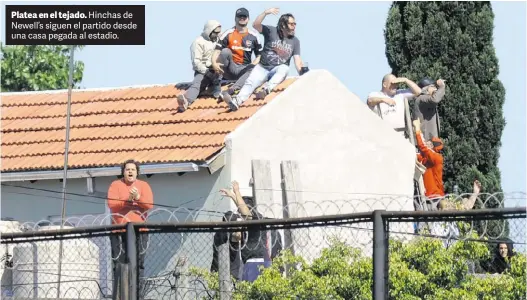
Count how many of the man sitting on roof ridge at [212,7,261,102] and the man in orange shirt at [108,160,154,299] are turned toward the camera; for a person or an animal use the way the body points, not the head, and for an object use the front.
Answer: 2

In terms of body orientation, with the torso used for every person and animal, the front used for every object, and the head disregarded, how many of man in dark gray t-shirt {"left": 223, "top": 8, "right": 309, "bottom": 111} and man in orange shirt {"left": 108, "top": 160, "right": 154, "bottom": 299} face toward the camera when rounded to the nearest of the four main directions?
2

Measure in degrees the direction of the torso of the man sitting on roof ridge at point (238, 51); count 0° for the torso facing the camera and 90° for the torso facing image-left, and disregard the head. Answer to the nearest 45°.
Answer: approximately 0°

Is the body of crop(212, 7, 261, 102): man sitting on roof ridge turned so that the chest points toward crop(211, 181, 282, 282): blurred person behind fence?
yes

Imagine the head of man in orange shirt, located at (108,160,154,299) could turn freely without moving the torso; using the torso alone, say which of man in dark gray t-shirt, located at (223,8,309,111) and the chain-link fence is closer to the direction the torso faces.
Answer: the chain-link fence
